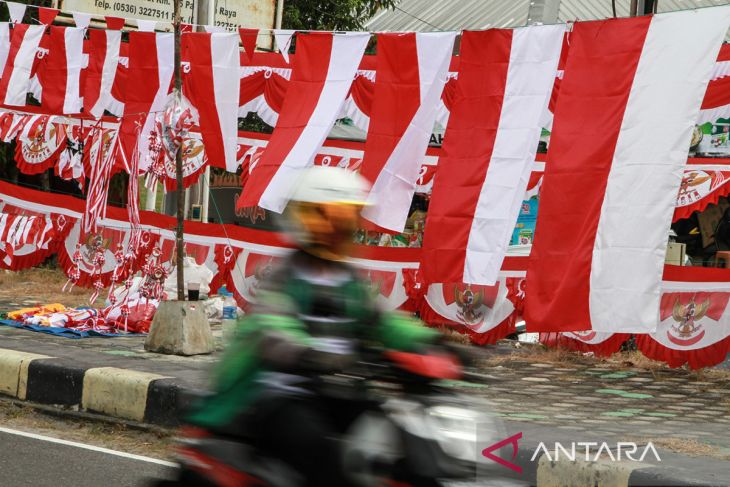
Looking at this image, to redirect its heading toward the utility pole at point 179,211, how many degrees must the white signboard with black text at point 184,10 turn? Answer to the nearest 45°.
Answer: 0° — it already faces it

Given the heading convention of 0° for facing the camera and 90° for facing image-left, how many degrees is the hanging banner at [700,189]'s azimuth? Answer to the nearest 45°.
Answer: approximately 0°

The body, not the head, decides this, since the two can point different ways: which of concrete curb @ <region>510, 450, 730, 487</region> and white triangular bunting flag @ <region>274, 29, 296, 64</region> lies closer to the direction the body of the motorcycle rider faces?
the concrete curb

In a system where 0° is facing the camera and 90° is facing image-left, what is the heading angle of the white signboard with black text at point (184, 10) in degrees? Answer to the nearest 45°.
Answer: approximately 0°

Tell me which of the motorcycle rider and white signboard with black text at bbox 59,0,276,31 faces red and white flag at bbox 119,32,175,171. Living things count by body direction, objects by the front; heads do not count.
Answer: the white signboard with black text

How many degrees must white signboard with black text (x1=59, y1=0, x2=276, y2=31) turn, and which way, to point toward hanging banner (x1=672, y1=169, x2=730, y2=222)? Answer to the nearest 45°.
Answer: approximately 45° to its left

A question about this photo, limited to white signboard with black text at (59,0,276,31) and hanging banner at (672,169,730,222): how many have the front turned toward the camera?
2

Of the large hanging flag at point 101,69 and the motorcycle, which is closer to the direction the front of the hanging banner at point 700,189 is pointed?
the motorcycle

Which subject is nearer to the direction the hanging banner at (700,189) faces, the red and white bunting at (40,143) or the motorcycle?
the motorcycle
